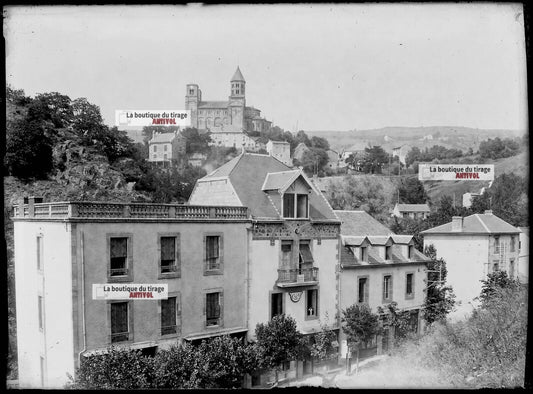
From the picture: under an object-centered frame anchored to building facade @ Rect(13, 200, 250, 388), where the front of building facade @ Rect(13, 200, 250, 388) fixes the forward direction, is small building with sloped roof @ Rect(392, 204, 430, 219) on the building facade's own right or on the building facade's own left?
on the building facade's own left

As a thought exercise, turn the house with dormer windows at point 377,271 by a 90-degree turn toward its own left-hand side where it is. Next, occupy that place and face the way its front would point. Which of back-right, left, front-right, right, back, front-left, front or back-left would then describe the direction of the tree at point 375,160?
front-left

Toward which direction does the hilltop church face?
to the viewer's left

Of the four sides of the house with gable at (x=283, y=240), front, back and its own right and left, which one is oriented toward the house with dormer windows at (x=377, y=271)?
left

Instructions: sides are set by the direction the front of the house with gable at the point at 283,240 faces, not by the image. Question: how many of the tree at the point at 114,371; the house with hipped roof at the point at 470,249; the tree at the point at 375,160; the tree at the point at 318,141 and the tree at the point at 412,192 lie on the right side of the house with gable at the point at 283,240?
1

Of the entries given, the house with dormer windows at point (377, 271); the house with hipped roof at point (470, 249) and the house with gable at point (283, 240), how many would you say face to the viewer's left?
0

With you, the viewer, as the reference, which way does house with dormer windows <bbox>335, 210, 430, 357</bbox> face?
facing the viewer and to the right of the viewer

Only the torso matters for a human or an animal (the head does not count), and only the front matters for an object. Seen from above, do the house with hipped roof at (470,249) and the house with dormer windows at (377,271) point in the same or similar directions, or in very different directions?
same or similar directions

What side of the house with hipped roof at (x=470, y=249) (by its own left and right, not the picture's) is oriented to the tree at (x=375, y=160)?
back
